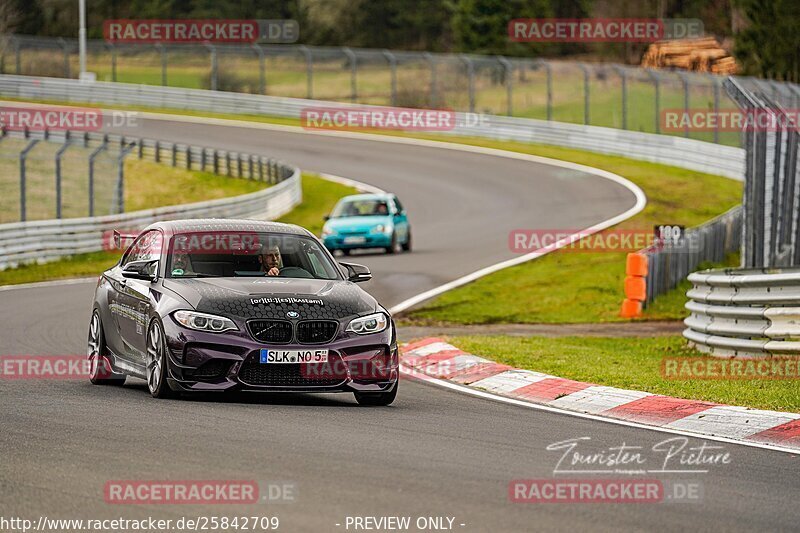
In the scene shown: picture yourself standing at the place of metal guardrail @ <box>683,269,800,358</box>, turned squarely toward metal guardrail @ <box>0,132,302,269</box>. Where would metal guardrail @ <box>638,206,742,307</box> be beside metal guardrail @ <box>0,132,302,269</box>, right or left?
right

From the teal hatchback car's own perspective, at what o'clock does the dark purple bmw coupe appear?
The dark purple bmw coupe is roughly at 12 o'clock from the teal hatchback car.

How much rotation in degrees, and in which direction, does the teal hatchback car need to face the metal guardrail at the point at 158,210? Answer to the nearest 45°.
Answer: approximately 135° to its right

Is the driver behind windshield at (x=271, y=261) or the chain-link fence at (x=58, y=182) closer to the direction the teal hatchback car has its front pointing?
the driver behind windshield

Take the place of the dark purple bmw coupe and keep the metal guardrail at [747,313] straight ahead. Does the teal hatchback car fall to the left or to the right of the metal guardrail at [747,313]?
left

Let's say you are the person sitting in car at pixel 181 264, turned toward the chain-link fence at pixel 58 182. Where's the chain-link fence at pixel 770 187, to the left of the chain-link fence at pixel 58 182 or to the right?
right

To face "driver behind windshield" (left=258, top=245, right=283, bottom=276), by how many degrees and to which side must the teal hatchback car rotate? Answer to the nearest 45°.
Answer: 0° — it already faces them

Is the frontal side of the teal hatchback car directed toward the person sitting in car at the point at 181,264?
yes

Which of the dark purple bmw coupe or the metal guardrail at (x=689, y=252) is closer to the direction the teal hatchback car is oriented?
the dark purple bmw coupe

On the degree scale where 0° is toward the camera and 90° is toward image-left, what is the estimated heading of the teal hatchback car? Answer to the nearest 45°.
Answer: approximately 0°
